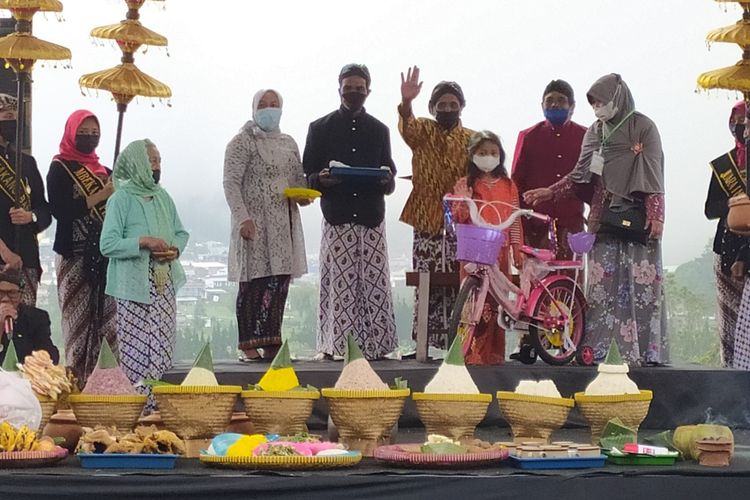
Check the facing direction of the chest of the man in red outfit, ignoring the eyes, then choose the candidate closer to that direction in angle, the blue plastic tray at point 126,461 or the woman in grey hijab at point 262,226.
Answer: the blue plastic tray

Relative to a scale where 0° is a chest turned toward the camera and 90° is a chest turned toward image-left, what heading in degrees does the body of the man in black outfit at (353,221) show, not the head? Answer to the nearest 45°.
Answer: approximately 0°

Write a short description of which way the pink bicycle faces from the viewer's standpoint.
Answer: facing the viewer and to the left of the viewer

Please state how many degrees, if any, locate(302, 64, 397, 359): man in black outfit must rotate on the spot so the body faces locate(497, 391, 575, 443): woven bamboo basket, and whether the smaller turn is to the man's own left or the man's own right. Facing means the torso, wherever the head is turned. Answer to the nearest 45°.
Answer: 0° — they already face it

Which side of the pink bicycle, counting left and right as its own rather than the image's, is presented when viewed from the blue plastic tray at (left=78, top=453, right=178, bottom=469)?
front

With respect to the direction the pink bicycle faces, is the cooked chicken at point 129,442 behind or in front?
in front

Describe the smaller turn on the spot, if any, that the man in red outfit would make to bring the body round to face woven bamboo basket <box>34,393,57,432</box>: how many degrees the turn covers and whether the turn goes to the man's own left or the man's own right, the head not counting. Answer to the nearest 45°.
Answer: approximately 45° to the man's own right

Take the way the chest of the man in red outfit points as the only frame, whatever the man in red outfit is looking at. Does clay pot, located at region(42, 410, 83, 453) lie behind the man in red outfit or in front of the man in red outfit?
in front

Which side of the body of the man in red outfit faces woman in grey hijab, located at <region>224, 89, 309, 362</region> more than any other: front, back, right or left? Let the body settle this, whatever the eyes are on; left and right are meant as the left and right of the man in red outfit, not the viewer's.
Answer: right

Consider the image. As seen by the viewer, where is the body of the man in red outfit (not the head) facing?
toward the camera

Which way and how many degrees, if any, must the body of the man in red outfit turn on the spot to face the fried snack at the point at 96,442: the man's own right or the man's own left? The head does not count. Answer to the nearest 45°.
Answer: approximately 45° to the man's own right

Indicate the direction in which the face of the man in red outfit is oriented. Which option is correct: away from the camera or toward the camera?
toward the camera

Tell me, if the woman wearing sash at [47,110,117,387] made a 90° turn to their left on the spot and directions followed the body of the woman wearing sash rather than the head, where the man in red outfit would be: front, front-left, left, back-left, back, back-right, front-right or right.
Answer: front-right

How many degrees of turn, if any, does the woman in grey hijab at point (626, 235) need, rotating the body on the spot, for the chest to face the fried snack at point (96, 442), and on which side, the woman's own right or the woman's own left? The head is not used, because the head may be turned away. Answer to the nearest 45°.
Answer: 0° — they already face it

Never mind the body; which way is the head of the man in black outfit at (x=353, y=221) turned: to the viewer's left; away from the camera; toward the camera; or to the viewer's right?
toward the camera

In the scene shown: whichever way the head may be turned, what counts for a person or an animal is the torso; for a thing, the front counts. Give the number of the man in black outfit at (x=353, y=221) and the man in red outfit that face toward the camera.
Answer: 2

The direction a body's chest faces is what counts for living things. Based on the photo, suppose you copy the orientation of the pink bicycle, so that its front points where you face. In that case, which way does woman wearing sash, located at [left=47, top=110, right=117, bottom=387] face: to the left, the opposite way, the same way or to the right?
to the left

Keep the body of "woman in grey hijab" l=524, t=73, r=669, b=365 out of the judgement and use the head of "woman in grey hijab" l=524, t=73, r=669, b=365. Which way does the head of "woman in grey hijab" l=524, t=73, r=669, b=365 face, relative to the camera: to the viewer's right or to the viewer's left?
to the viewer's left
